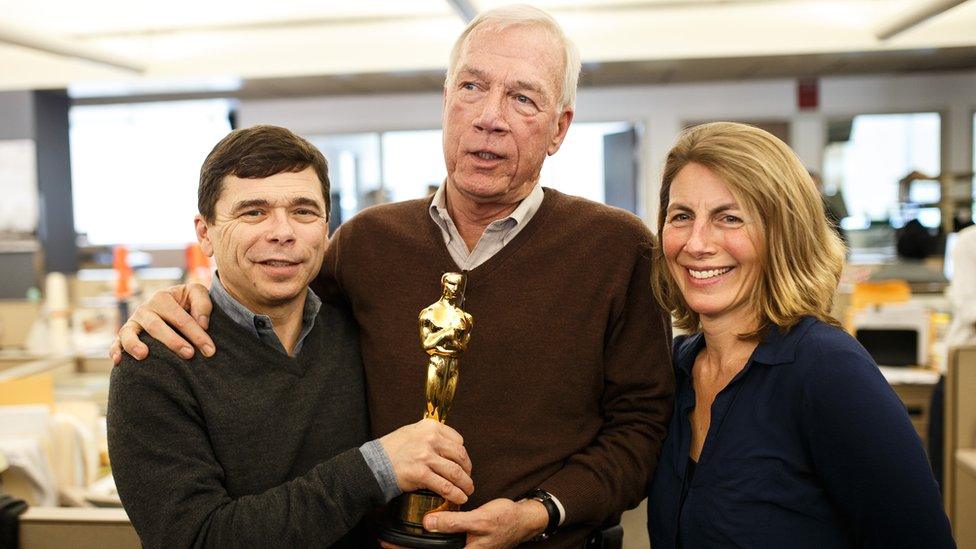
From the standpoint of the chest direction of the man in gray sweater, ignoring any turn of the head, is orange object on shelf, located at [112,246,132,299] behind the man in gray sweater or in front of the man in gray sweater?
behind

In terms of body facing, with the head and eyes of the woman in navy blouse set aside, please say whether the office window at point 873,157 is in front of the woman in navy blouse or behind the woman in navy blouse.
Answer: behind

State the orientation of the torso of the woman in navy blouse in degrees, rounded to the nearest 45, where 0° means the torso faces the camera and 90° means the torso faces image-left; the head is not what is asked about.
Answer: approximately 45°

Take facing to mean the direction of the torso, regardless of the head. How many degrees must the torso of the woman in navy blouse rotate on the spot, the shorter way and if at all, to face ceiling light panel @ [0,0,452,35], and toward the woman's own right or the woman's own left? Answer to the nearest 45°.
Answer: approximately 90° to the woman's own right

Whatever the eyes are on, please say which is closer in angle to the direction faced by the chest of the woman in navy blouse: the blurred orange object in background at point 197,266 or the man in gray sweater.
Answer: the man in gray sweater

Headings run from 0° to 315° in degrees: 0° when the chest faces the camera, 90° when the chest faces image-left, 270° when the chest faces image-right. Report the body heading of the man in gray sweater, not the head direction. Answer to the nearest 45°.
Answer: approximately 315°

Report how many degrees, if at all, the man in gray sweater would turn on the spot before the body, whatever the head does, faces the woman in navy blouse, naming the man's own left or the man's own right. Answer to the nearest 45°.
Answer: approximately 45° to the man's own left

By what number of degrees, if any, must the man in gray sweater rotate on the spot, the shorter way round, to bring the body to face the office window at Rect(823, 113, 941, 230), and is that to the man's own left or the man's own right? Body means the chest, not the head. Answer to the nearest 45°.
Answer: approximately 90° to the man's own left
